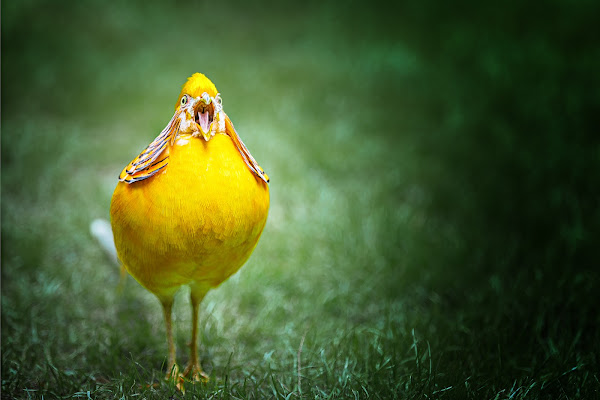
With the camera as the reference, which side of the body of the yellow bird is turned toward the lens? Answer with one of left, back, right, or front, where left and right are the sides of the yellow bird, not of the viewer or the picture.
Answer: front
